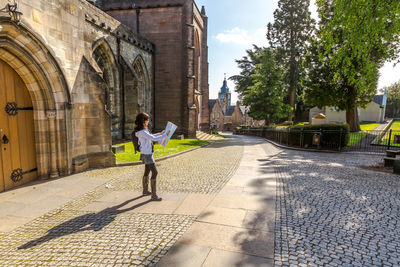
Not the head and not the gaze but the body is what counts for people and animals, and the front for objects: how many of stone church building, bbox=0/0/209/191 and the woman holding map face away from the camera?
0

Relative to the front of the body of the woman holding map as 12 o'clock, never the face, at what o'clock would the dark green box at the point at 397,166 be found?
The dark green box is roughly at 12 o'clock from the woman holding map.

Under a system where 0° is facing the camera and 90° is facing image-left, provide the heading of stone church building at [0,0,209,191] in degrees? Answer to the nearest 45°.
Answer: approximately 315°

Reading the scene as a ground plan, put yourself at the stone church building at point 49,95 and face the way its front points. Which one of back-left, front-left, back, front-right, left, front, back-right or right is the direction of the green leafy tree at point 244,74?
left

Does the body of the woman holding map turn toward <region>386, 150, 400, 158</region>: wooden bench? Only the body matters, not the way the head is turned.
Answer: yes

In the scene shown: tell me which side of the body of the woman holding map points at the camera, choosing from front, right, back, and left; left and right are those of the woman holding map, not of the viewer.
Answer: right

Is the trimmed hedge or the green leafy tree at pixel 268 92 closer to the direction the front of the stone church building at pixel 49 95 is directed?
the trimmed hedge

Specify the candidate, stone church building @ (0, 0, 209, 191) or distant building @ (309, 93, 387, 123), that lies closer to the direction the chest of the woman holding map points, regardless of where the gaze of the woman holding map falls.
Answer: the distant building

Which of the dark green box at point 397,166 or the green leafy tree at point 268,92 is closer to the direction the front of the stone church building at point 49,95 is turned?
the dark green box

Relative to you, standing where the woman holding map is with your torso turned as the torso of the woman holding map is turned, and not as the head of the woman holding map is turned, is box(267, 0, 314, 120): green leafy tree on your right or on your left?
on your left

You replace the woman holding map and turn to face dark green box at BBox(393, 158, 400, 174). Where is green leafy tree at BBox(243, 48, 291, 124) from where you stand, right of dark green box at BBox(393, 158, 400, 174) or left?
left

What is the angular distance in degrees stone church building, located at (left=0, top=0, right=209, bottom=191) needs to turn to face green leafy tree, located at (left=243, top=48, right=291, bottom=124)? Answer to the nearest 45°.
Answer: approximately 90° to its left

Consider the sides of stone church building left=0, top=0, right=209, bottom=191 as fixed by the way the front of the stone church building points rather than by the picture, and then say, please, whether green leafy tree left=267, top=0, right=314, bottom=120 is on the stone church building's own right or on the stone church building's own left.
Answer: on the stone church building's own left

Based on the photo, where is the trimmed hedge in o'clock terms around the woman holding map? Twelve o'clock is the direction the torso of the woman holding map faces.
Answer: The trimmed hedge is roughly at 11 o'clock from the woman holding map.

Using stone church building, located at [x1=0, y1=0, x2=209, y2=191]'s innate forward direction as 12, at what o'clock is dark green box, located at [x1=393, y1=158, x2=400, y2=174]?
The dark green box is roughly at 11 o'clock from the stone church building.
